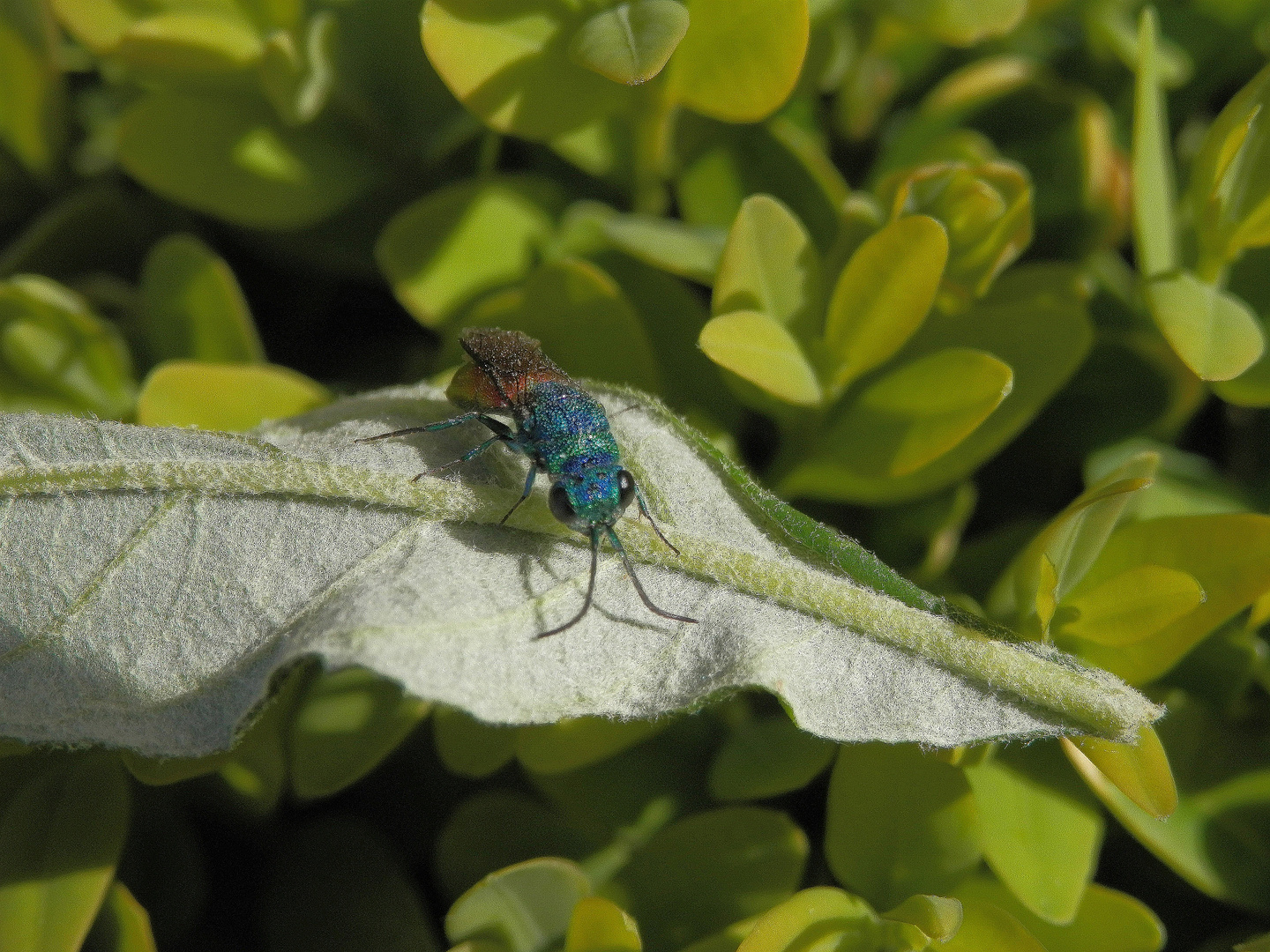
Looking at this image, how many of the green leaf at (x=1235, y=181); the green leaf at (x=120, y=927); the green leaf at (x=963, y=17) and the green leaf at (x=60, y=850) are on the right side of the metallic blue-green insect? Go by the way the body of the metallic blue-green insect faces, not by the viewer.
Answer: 2

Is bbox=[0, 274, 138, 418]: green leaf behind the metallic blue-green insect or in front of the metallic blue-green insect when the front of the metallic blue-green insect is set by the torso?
behind

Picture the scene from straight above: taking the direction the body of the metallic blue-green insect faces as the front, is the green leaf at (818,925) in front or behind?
in front

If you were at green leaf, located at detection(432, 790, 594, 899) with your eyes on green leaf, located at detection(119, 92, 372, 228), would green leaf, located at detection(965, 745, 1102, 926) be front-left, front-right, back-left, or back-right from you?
back-right

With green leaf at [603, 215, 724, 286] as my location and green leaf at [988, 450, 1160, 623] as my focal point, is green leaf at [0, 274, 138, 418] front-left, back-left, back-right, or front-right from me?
back-right

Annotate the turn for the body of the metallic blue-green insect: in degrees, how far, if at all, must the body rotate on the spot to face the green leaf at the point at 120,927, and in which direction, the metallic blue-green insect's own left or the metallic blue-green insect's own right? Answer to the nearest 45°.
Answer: approximately 90° to the metallic blue-green insect's own right

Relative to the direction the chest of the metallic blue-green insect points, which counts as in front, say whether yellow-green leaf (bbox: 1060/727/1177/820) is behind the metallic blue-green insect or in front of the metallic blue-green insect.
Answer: in front

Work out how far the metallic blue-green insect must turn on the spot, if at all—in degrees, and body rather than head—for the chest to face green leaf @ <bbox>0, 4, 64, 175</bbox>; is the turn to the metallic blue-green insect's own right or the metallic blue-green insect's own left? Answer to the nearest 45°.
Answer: approximately 180°

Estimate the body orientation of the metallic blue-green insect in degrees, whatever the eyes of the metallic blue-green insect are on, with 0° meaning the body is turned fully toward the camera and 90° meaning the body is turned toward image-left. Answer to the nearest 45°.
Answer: approximately 315°

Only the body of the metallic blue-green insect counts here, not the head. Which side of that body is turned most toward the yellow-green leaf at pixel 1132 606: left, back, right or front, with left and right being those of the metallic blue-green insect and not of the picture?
left

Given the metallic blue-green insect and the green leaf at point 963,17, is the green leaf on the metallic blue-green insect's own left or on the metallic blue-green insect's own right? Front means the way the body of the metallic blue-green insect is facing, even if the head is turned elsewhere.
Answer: on the metallic blue-green insect's own left

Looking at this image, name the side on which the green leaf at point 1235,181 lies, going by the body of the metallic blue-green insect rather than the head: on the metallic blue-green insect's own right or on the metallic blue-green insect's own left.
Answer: on the metallic blue-green insect's own left
